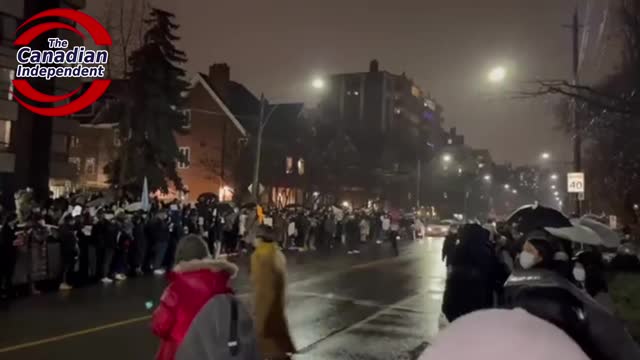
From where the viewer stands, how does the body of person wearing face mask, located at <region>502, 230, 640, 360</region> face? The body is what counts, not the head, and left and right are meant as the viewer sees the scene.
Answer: facing to the left of the viewer

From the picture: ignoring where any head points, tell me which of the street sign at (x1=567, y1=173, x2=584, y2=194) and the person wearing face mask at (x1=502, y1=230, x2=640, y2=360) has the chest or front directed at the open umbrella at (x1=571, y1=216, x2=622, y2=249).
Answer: the street sign

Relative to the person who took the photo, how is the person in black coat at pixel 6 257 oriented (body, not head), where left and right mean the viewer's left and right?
facing to the right of the viewer

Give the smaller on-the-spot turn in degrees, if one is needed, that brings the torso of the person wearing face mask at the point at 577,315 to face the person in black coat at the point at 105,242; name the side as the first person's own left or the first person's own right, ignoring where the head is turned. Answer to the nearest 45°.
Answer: approximately 45° to the first person's own right

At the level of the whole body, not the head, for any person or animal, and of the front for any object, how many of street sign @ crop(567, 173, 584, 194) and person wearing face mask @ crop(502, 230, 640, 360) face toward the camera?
1

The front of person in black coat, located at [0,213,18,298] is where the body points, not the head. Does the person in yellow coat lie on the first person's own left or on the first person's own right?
on the first person's own right
